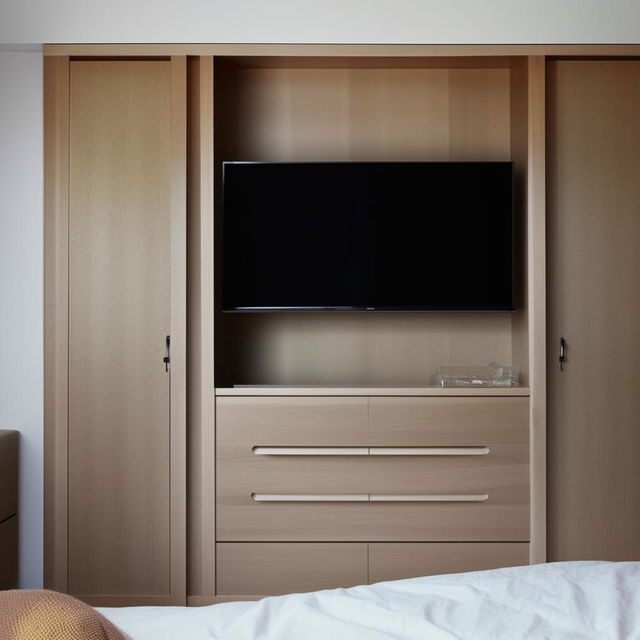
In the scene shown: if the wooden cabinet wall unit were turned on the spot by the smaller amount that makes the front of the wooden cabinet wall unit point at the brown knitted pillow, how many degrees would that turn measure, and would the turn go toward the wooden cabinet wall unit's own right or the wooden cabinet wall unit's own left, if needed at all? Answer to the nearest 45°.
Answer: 0° — it already faces it

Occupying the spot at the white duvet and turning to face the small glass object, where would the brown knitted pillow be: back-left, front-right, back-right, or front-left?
back-left

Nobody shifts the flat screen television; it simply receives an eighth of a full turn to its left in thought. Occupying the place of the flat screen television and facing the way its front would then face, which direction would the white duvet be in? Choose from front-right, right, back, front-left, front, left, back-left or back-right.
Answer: front-right

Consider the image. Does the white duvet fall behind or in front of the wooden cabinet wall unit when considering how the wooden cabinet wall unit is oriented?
in front

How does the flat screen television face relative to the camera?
toward the camera
